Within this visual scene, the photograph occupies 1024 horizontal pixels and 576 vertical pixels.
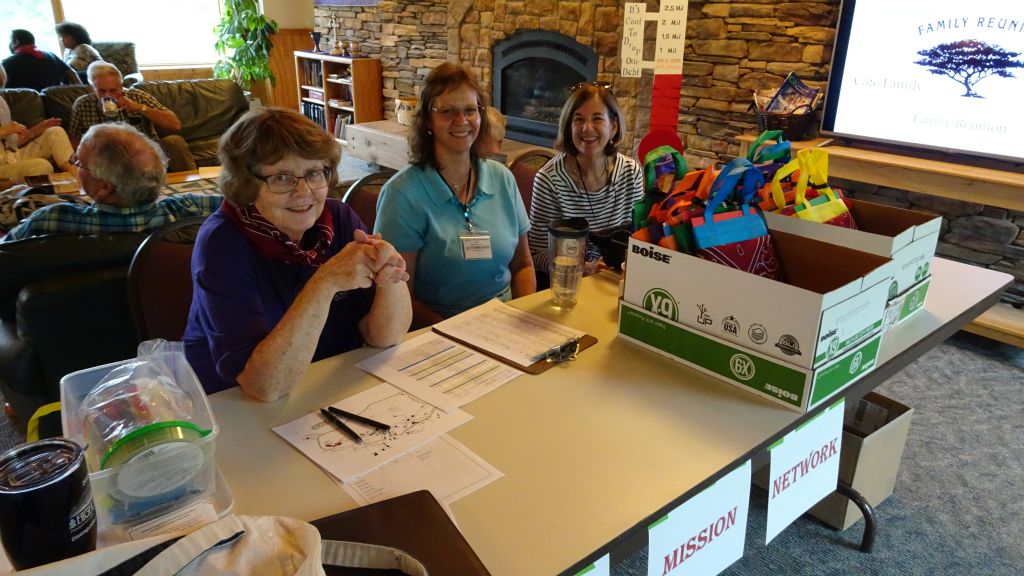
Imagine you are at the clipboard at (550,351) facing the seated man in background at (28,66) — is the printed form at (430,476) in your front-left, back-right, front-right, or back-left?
back-left

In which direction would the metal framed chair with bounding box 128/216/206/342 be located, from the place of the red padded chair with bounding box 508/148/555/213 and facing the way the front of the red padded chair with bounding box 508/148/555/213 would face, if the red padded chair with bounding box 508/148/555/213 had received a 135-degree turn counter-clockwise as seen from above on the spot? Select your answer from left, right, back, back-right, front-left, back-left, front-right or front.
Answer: back-left

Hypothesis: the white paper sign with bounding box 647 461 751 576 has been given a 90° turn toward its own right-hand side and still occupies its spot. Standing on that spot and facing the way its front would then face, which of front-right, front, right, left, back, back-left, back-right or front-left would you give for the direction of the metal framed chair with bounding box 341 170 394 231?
right

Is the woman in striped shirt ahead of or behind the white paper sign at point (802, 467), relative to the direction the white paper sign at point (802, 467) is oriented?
behind

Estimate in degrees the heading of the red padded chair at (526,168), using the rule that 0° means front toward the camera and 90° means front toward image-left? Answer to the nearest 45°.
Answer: approximately 315°

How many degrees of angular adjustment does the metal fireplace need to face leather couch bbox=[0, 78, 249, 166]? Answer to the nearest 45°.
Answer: approximately 45° to its right

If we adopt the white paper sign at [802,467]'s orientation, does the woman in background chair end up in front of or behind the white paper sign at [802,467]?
behind

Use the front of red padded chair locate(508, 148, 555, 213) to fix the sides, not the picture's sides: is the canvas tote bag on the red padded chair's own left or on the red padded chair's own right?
on the red padded chair's own right

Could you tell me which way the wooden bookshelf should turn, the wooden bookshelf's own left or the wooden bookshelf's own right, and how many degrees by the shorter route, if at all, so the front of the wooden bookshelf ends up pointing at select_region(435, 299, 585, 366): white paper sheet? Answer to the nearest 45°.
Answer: approximately 45° to the wooden bookshelf's own left

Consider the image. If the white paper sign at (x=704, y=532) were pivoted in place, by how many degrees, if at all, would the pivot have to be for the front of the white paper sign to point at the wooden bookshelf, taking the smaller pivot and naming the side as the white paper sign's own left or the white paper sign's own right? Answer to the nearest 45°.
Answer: approximately 180°

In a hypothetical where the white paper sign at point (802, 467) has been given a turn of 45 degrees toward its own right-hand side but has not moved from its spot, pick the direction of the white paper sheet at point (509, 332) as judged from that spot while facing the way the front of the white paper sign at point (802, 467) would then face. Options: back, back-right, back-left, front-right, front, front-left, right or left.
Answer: right
